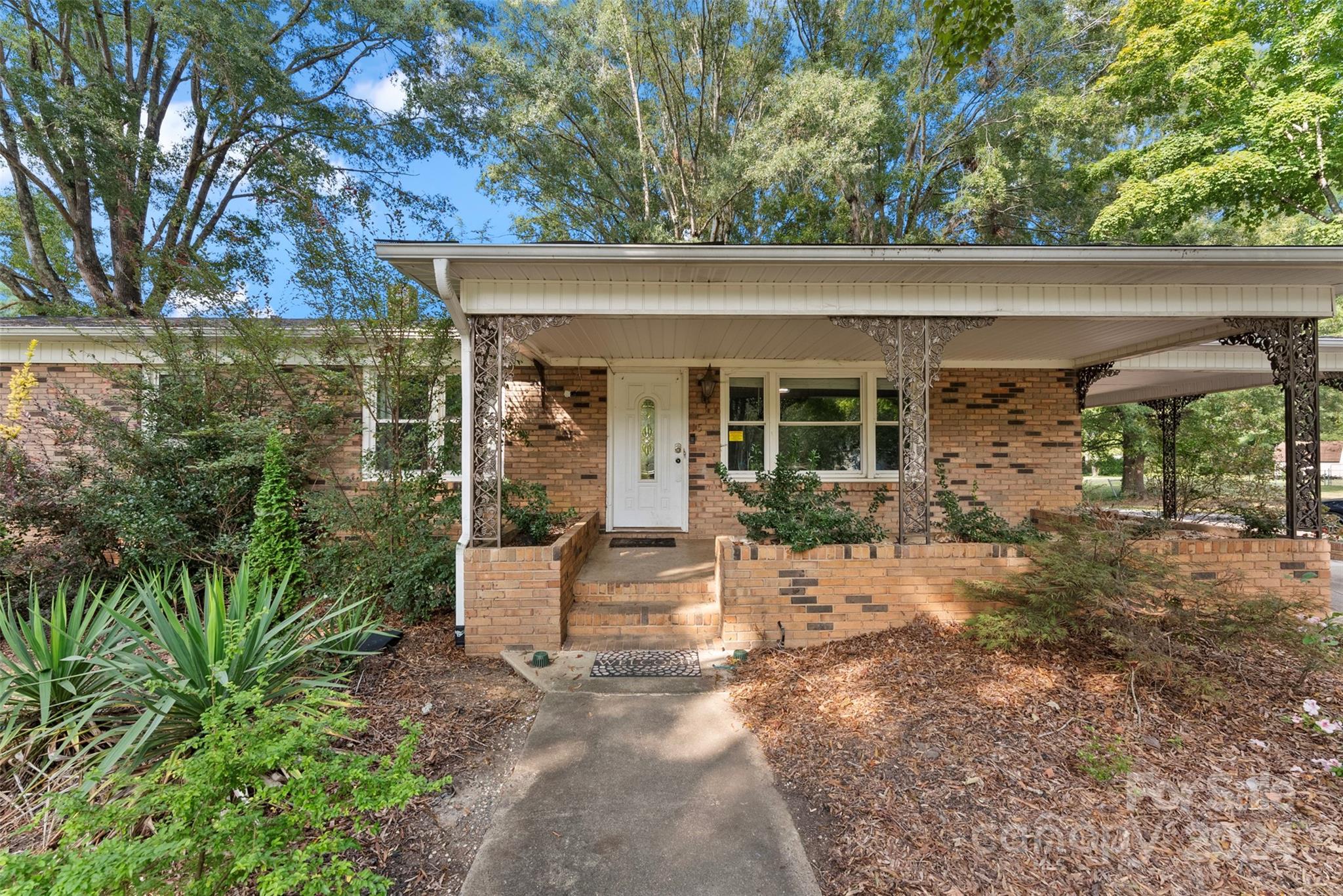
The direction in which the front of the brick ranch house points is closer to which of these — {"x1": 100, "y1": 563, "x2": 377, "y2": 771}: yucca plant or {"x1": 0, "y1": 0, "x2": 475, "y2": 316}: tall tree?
the yucca plant

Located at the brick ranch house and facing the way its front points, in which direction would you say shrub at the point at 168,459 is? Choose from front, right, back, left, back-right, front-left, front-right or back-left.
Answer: right

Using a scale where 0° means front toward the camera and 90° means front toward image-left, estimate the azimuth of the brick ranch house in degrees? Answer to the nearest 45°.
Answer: approximately 0°

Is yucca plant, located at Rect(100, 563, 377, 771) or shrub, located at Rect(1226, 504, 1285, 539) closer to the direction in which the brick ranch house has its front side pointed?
the yucca plant

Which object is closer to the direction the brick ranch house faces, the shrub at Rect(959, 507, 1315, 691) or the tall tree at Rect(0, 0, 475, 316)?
the shrub

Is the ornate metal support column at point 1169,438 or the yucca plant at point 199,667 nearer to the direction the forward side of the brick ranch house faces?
the yucca plant

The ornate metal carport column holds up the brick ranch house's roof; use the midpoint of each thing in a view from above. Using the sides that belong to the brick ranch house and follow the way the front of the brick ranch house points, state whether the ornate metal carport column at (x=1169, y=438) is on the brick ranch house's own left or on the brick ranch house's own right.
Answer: on the brick ranch house's own left

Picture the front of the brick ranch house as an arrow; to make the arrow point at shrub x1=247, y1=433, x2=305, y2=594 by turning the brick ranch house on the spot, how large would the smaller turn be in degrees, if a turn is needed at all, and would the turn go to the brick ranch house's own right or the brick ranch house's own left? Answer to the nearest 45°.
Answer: approximately 90° to the brick ranch house's own right

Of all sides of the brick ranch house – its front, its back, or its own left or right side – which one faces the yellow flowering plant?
right

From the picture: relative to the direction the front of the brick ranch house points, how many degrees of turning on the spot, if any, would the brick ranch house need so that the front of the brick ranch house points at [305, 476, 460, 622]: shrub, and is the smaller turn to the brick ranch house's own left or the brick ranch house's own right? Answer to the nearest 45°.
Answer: approximately 90° to the brick ranch house's own right
